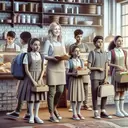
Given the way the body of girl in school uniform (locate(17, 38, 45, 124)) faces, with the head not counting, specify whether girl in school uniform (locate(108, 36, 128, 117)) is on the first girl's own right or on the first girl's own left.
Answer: on the first girl's own left

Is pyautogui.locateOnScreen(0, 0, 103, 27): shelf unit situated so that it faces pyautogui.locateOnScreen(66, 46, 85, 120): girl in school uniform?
yes

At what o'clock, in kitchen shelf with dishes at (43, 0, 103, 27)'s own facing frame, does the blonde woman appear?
The blonde woman is roughly at 12 o'clock from the kitchen shelf with dishes.

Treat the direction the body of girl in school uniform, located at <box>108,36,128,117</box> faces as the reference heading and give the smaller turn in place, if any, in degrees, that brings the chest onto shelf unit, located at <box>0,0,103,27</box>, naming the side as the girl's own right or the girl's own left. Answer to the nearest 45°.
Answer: approximately 180°

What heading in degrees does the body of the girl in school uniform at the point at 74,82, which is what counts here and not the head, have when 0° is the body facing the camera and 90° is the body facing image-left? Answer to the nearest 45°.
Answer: approximately 315°

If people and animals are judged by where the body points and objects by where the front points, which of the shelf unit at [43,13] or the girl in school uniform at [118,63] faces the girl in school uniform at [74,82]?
the shelf unit

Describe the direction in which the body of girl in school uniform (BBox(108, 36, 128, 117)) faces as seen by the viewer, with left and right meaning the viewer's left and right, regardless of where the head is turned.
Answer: facing the viewer and to the right of the viewer

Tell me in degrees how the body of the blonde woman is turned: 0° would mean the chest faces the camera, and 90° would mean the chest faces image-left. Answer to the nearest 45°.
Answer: approximately 315°

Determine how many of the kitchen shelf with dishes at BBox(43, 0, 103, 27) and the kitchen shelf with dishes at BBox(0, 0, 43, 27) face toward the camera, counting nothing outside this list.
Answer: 2

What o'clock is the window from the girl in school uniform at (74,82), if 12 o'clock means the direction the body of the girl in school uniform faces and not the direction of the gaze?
The window is roughly at 8 o'clock from the girl in school uniform.

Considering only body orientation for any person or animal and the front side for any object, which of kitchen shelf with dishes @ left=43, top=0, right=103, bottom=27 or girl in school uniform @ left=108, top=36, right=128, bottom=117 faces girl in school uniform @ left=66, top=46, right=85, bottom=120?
the kitchen shelf with dishes
